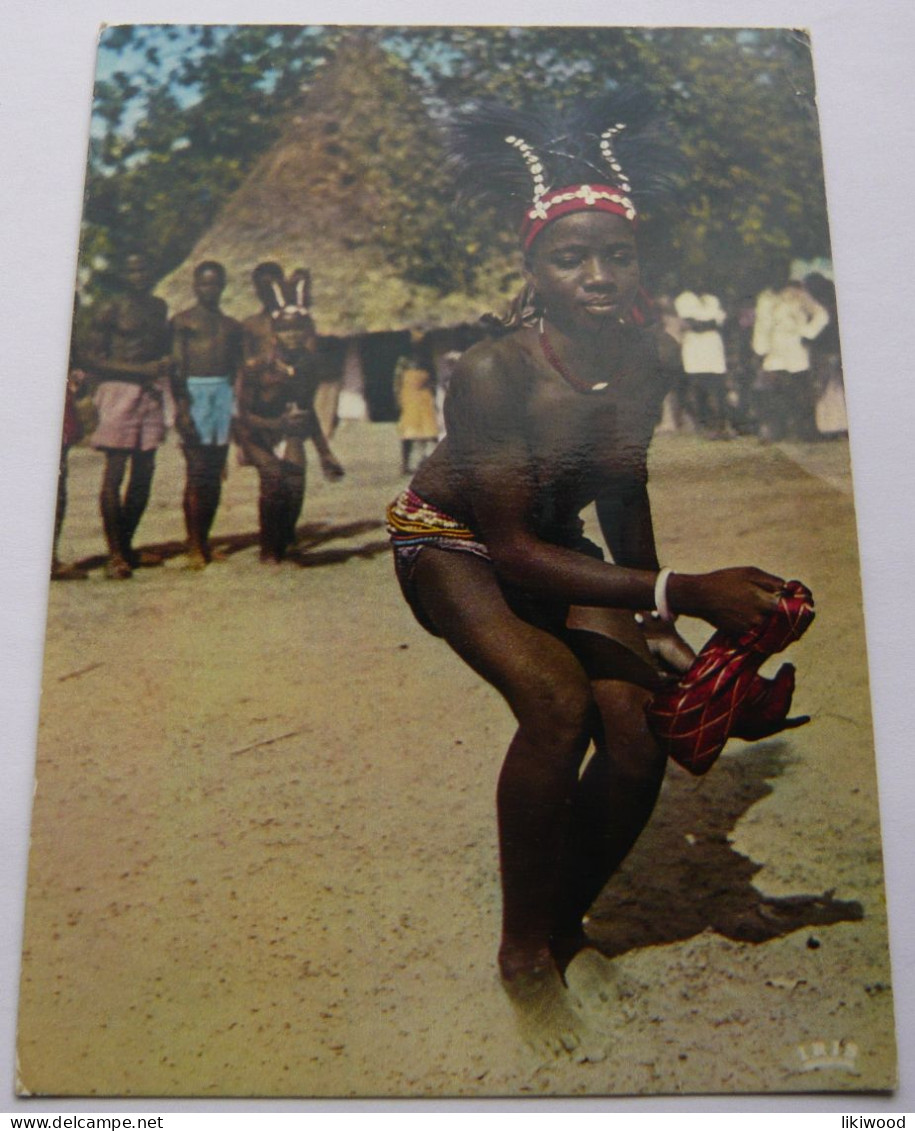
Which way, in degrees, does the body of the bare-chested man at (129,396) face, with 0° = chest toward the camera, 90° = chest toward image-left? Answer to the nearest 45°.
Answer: approximately 0°

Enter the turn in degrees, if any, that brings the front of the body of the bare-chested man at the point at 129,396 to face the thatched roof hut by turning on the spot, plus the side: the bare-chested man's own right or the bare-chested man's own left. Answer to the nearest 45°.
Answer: approximately 90° to the bare-chested man's own left

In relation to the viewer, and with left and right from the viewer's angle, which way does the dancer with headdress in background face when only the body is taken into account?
facing the viewer and to the right of the viewer

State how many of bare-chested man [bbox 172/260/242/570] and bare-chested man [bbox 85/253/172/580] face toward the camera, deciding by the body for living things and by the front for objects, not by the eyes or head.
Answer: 2

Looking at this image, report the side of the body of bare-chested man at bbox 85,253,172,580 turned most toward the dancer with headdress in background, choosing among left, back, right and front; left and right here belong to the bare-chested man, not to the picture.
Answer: left

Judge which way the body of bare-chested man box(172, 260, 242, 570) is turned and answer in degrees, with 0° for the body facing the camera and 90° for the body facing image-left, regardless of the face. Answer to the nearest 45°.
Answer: approximately 0°
